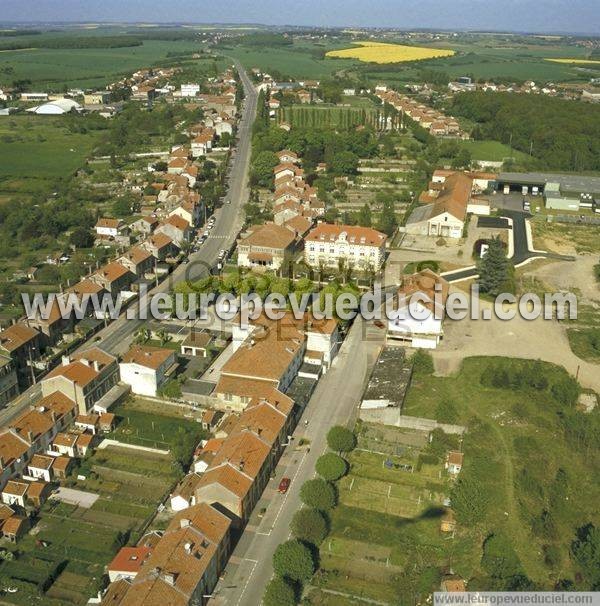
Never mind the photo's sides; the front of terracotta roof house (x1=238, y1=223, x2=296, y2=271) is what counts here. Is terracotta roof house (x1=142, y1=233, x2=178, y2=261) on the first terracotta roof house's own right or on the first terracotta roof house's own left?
on the first terracotta roof house's own right

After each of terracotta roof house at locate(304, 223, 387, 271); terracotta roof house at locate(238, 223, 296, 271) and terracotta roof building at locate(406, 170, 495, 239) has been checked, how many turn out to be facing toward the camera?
3

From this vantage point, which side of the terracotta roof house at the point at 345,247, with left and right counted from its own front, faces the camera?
front

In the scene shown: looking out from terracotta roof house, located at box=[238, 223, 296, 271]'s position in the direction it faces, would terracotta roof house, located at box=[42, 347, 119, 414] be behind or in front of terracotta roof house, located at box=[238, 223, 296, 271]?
in front

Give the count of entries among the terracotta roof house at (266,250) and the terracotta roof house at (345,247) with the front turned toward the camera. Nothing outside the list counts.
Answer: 2

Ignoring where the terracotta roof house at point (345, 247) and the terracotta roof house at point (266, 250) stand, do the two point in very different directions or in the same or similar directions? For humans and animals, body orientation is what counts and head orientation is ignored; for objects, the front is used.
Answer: same or similar directions

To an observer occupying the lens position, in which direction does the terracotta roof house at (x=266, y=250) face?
facing the viewer

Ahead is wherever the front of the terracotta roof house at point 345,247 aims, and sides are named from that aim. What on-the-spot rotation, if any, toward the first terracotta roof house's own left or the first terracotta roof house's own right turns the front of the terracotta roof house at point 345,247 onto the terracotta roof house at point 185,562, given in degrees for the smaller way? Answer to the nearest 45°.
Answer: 0° — it already faces it

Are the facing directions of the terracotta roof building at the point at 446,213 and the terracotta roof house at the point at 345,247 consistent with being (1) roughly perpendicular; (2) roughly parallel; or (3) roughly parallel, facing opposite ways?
roughly parallel

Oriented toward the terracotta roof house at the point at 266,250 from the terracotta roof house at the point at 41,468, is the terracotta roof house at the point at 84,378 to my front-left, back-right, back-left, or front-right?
front-left

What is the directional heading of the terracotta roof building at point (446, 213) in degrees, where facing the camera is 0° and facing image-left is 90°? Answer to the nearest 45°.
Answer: approximately 0°

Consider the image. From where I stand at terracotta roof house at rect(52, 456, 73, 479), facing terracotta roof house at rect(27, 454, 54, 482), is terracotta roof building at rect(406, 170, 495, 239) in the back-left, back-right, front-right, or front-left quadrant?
back-right

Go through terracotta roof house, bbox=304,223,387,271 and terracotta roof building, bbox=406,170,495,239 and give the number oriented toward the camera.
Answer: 2

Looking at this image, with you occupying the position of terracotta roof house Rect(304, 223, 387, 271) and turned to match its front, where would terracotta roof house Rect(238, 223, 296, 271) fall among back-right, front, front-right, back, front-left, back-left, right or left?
right

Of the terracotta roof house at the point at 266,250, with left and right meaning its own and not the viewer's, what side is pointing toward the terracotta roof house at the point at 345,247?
left

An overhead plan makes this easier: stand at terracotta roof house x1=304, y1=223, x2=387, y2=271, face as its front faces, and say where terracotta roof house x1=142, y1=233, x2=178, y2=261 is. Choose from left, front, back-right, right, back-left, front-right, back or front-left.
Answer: right
